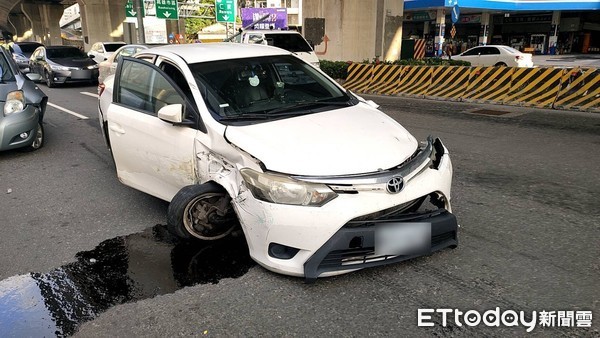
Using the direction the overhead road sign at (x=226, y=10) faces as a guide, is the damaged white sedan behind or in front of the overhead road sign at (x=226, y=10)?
in front

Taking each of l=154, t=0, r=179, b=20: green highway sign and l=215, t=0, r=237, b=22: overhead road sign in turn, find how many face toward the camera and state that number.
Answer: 2

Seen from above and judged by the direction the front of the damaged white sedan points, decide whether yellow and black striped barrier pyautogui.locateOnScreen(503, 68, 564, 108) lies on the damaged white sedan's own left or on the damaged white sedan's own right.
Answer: on the damaged white sedan's own left

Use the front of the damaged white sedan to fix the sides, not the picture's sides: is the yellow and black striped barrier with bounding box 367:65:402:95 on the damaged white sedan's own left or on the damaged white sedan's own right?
on the damaged white sedan's own left

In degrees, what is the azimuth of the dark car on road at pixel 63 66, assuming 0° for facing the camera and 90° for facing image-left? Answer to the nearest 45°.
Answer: approximately 315°

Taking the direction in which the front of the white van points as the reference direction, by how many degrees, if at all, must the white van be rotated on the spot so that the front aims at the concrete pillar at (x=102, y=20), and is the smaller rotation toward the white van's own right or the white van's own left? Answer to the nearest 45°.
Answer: approximately 180°

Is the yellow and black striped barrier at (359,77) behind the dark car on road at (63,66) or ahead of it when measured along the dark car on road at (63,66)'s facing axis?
ahead

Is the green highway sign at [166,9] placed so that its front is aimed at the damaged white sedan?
yes
